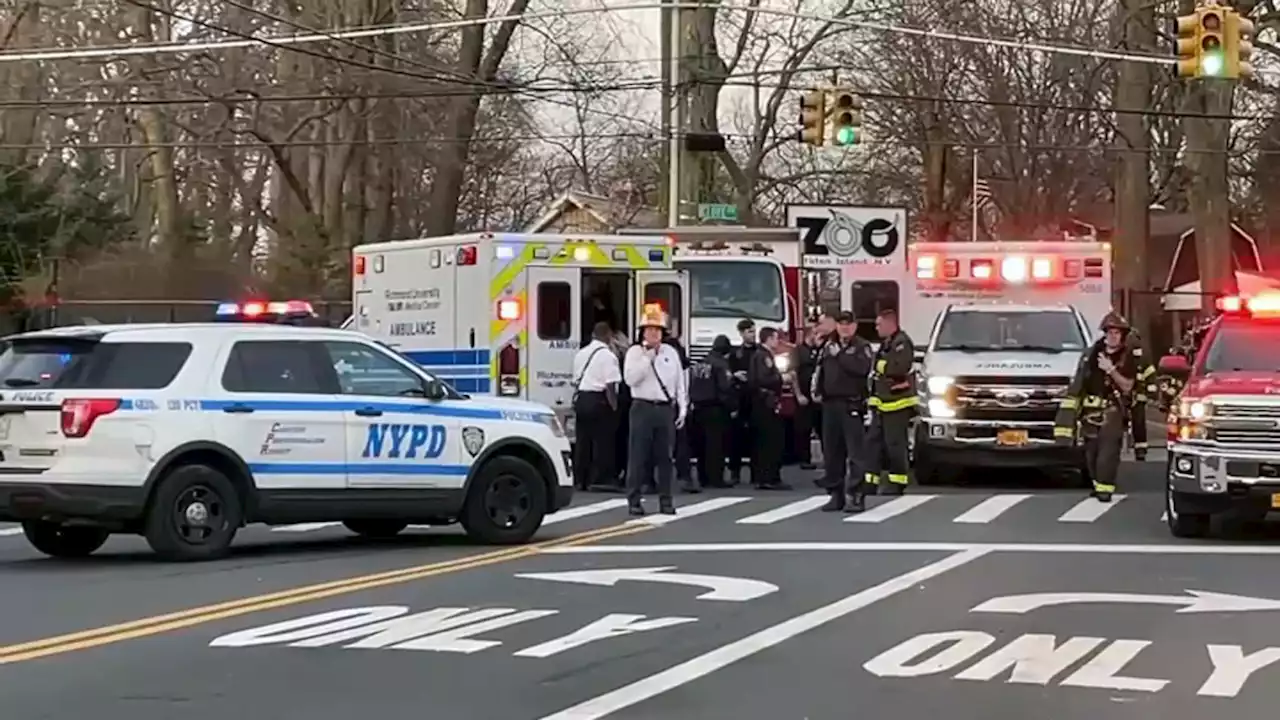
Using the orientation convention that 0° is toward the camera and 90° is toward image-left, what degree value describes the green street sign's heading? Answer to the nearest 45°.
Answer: approximately 0°

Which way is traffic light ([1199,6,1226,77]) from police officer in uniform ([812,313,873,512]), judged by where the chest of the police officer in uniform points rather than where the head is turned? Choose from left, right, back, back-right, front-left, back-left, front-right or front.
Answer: back-left

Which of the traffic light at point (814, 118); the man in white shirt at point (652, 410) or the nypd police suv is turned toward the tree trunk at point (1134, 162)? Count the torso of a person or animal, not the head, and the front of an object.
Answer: the nypd police suv

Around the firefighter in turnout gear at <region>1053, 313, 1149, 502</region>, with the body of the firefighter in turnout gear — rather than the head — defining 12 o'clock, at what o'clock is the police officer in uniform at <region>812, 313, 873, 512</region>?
The police officer in uniform is roughly at 2 o'clock from the firefighter in turnout gear.

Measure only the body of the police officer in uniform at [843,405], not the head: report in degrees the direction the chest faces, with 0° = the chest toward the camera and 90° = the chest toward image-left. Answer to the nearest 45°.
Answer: approximately 0°
